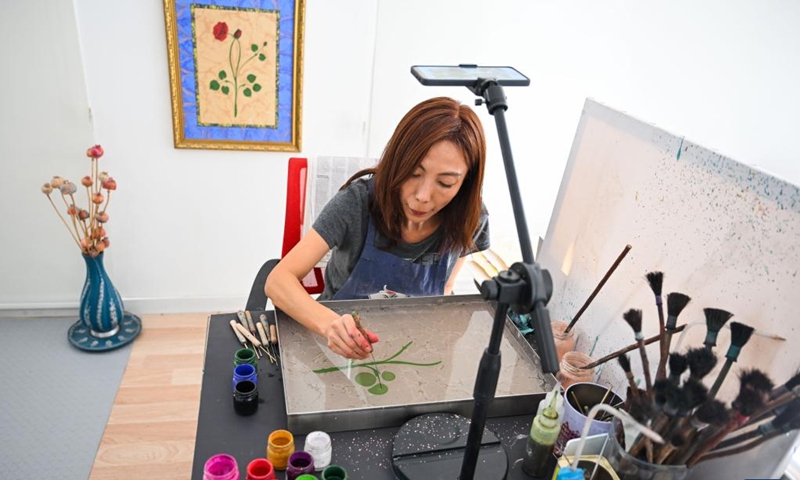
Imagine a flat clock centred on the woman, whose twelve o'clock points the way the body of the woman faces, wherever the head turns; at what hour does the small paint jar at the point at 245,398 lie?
The small paint jar is roughly at 1 o'clock from the woman.

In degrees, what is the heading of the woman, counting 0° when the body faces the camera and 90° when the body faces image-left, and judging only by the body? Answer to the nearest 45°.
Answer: approximately 0°

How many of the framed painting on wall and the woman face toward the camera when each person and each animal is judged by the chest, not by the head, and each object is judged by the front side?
2

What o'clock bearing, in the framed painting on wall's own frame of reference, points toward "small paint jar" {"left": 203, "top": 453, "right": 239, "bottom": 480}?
The small paint jar is roughly at 12 o'clock from the framed painting on wall.

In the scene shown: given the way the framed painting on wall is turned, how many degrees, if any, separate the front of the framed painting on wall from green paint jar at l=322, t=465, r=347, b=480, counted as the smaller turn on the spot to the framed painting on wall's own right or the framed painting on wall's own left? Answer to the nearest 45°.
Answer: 0° — it already faces it

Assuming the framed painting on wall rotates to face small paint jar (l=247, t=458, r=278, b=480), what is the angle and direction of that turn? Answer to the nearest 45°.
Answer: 0° — it already faces it

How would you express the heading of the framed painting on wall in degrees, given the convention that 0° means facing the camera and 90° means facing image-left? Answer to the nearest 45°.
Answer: approximately 0°
